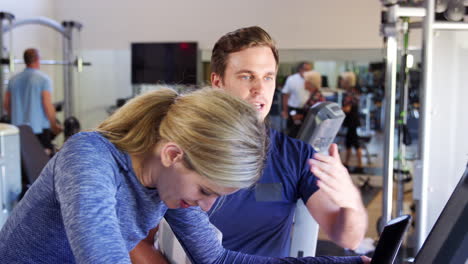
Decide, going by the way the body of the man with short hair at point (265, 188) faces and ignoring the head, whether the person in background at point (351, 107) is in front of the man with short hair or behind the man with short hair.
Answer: behind

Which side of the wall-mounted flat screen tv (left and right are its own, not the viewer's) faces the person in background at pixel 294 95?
left

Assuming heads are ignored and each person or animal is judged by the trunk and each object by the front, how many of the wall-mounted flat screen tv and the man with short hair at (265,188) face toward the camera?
2

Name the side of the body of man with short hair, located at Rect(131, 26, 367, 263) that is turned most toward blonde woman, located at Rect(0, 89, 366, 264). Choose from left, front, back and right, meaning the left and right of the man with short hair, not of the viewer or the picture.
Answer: front

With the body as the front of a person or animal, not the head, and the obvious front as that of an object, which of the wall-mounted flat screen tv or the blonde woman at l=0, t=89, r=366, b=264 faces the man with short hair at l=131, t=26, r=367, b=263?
the wall-mounted flat screen tv

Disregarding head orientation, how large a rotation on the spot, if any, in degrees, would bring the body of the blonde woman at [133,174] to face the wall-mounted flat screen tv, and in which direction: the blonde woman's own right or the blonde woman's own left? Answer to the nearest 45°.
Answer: approximately 135° to the blonde woman's own left

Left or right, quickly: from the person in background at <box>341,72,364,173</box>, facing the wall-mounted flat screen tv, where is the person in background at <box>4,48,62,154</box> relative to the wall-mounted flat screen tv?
left

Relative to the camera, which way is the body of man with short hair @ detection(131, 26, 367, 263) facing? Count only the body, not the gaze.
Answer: toward the camera

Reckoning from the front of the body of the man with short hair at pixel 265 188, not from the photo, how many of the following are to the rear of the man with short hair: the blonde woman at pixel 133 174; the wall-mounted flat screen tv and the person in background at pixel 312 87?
2

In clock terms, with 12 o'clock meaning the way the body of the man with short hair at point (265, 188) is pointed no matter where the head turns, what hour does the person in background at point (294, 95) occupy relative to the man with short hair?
The person in background is roughly at 6 o'clock from the man with short hair.

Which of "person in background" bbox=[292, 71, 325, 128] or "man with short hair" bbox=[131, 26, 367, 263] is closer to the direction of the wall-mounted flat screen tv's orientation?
the man with short hair

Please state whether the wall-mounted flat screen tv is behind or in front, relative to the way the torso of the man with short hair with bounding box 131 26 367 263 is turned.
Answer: behind
